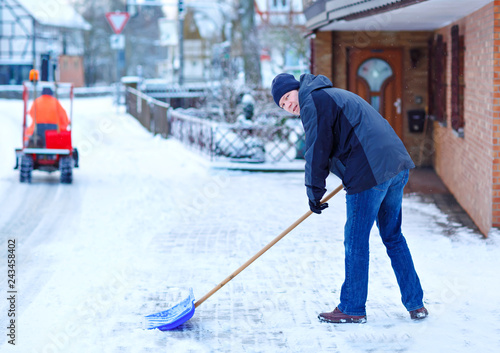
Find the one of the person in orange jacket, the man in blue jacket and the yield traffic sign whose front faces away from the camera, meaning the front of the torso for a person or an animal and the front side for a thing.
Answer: the person in orange jacket

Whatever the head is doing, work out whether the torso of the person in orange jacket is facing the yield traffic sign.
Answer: yes

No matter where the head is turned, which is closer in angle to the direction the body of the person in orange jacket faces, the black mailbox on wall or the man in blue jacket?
the black mailbox on wall

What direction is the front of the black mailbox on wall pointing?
toward the camera

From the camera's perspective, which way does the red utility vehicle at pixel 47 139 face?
away from the camera

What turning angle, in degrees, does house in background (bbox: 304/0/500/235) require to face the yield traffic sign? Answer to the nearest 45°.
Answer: approximately 135° to its right

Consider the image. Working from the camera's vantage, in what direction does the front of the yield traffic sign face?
facing the viewer

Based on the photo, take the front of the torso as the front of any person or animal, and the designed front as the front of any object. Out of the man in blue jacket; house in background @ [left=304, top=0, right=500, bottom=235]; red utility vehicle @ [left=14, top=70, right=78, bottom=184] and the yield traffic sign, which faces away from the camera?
the red utility vehicle

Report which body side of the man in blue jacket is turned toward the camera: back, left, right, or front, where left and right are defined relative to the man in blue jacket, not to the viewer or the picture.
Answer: left

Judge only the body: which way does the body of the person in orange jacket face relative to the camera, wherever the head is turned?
away from the camera

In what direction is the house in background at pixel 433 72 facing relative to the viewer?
toward the camera

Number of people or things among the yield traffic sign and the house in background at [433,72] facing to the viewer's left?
0

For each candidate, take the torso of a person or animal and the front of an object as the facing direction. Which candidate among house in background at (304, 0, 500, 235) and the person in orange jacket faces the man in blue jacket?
the house in background
